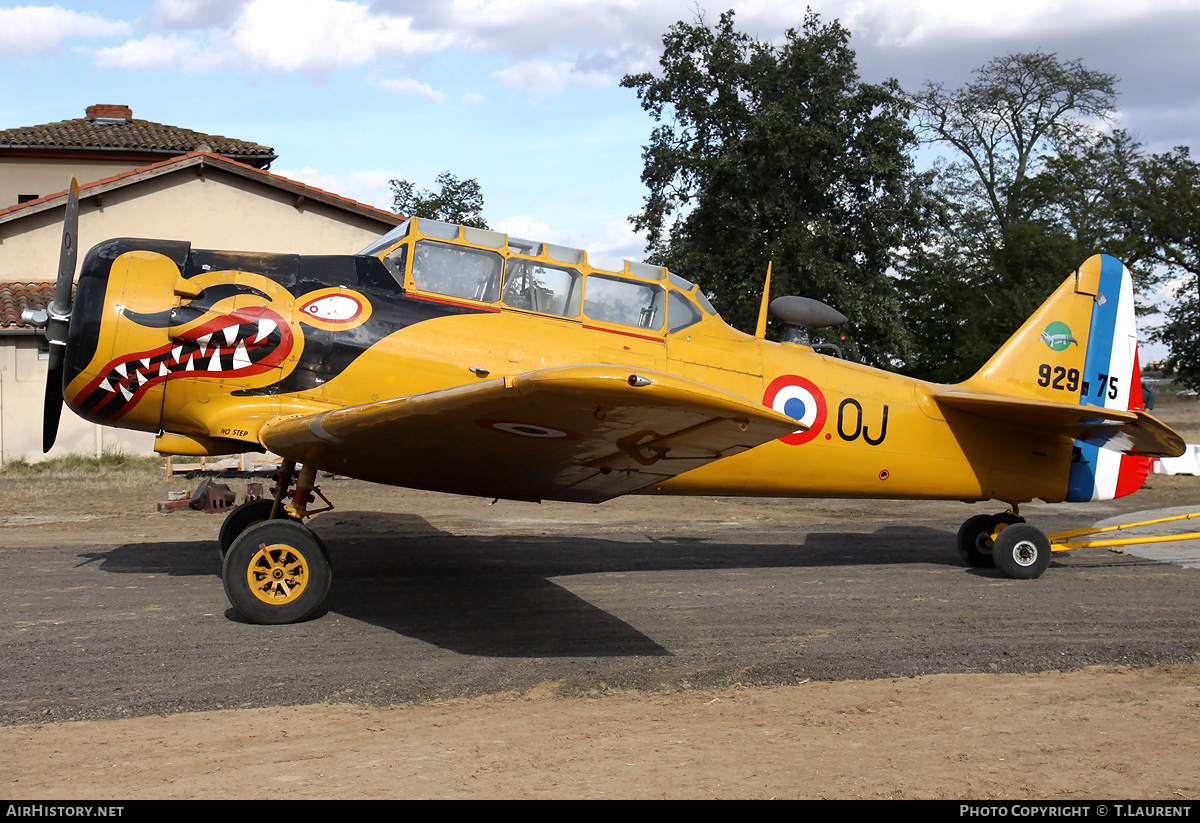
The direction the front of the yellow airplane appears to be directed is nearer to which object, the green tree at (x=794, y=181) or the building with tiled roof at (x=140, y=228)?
the building with tiled roof

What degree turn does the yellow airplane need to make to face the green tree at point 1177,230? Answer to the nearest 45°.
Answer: approximately 135° to its right

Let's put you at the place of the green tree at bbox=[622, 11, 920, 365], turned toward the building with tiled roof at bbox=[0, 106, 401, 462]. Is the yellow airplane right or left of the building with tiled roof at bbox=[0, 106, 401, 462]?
left

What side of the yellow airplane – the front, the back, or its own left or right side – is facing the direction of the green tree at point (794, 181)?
right

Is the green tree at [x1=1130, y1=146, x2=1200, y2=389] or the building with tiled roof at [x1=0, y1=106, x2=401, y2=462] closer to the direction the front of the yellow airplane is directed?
the building with tiled roof

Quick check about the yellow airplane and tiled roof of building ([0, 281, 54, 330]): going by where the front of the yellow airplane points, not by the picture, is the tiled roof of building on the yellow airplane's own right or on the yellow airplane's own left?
on the yellow airplane's own right

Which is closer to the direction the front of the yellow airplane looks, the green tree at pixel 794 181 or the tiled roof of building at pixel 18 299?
the tiled roof of building

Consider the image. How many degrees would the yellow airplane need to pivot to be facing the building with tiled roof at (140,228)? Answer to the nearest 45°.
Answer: approximately 45° to its right

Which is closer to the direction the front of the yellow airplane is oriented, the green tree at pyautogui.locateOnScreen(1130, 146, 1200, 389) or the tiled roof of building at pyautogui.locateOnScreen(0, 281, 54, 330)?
the tiled roof of building

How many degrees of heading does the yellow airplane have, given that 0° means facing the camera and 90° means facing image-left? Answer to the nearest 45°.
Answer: approximately 90°
